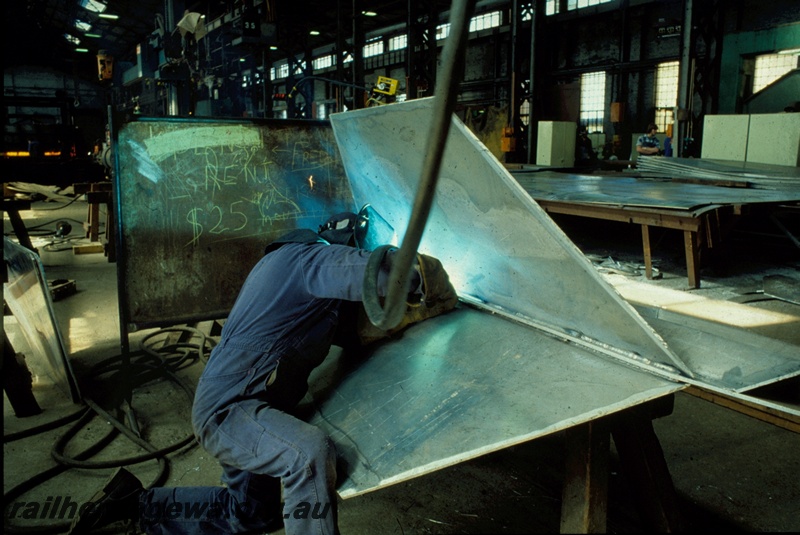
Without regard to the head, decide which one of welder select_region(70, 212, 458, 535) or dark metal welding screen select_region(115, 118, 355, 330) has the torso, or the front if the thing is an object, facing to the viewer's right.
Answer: the welder

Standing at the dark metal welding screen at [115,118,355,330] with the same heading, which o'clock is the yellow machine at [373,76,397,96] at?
The yellow machine is roughly at 7 o'clock from the dark metal welding screen.

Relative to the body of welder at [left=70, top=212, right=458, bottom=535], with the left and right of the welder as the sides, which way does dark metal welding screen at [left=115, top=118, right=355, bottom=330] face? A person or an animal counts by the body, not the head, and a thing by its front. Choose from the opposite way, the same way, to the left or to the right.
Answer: to the right

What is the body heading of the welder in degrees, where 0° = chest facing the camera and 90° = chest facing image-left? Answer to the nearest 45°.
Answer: approximately 270°

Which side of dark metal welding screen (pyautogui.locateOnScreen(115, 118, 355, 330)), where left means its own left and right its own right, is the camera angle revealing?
front

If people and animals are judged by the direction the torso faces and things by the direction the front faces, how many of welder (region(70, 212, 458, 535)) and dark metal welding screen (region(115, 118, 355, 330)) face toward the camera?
1

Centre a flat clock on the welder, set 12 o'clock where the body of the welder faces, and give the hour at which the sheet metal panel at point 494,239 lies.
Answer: The sheet metal panel is roughly at 12 o'clock from the welder.

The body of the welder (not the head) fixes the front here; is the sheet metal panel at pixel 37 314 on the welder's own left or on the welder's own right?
on the welder's own left
